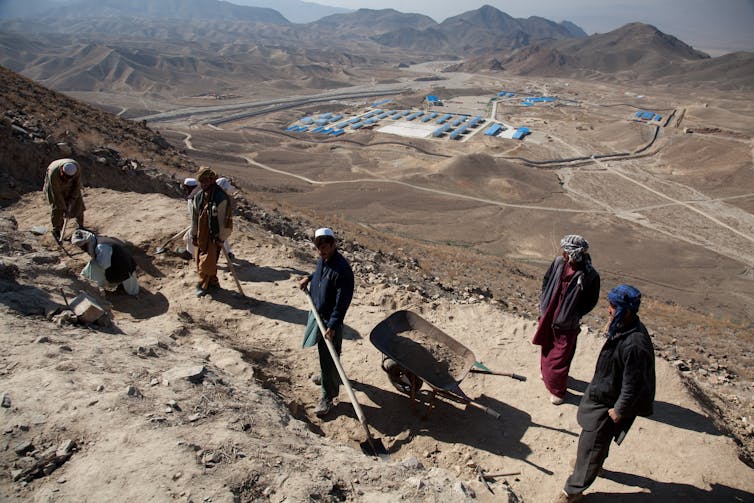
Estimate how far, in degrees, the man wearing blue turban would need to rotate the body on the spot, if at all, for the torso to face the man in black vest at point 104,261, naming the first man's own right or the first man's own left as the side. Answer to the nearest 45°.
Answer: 0° — they already face them

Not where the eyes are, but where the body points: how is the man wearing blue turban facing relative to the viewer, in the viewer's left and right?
facing to the left of the viewer

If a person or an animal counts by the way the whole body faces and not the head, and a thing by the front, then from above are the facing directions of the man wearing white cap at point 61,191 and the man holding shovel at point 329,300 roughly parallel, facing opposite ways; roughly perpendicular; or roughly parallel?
roughly perpendicular

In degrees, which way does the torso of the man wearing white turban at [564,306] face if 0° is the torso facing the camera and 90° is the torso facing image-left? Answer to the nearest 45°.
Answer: approximately 45°

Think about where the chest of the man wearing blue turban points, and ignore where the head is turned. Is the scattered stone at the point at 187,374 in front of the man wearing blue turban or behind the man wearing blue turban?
in front

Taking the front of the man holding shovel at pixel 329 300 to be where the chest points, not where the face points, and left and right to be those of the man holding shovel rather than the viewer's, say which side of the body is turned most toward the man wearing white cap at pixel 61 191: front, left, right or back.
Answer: right

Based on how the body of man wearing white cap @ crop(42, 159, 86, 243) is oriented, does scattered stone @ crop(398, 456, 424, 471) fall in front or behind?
in front

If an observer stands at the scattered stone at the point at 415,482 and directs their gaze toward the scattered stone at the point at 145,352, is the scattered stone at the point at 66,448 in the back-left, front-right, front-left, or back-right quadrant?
front-left

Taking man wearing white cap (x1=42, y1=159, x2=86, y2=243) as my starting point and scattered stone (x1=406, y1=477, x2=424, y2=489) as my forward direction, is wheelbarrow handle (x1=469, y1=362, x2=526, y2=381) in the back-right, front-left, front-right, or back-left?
front-left

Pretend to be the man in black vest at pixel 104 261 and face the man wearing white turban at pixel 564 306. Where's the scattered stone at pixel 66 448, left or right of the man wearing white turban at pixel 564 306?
right

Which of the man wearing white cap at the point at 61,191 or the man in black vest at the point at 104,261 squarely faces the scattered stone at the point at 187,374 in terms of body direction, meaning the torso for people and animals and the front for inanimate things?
the man wearing white cap

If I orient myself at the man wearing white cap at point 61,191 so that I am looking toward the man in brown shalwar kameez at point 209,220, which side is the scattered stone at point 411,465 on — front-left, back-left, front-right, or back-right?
front-right
